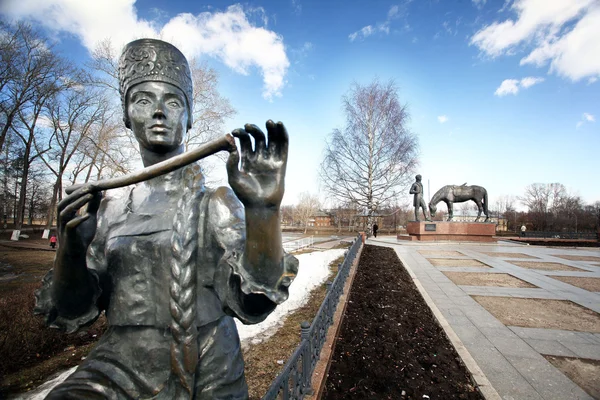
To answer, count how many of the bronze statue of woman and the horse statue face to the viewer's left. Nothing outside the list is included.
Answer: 1

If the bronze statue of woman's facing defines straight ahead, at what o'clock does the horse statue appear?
The horse statue is roughly at 8 o'clock from the bronze statue of woman.

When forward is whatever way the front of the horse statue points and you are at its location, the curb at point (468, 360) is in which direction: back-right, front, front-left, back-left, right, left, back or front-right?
left

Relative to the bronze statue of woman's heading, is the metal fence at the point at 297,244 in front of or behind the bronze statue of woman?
behind

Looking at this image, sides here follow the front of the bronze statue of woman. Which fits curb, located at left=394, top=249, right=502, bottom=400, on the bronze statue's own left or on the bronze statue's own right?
on the bronze statue's own left

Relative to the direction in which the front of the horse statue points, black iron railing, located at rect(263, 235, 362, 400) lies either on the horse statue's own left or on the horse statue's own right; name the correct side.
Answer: on the horse statue's own left

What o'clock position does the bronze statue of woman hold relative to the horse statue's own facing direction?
The bronze statue of woman is roughly at 9 o'clock from the horse statue.

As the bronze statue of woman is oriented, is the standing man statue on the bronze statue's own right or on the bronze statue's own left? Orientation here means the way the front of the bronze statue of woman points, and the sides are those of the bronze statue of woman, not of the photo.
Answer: on the bronze statue's own left

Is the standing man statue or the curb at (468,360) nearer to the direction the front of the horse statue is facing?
the standing man statue

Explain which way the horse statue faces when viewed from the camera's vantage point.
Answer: facing to the left of the viewer

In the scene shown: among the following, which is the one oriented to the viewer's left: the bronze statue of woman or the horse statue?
the horse statue

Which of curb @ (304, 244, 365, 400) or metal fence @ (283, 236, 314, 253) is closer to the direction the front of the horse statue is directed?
the metal fence

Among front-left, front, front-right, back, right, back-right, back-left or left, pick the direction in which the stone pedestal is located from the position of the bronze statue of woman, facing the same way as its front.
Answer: back-left

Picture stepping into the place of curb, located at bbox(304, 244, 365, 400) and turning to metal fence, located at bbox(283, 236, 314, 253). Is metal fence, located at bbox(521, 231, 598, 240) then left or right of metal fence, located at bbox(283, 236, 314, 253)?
right

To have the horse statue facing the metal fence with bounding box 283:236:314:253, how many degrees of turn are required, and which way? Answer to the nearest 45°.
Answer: approximately 45° to its left
